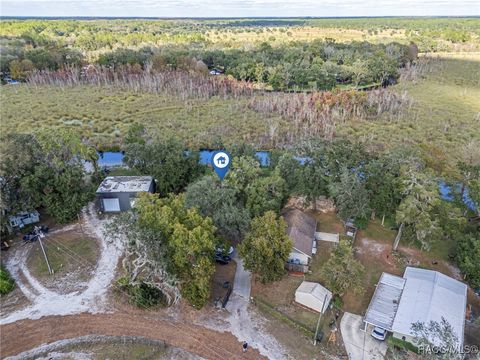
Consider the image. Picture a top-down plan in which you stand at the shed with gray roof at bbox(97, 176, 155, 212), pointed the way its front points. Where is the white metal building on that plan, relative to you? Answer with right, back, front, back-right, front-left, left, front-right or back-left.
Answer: front-left

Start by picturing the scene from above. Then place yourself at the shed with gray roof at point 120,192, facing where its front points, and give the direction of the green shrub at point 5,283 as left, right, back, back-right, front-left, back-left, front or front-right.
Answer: front-right

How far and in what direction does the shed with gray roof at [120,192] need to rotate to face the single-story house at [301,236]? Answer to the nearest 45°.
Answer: approximately 45° to its left

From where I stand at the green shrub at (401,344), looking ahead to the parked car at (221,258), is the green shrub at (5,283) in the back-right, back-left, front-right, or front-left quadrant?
front-left

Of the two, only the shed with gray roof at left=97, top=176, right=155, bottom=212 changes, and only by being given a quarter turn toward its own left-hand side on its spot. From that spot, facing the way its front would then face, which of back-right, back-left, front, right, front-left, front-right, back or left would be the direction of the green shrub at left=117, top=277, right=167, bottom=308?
right

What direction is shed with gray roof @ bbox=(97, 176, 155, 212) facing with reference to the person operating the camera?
facing the viewer

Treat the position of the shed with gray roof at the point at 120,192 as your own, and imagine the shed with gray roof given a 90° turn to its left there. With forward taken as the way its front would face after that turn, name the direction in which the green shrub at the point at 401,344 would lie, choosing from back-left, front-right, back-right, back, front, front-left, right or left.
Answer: front-right

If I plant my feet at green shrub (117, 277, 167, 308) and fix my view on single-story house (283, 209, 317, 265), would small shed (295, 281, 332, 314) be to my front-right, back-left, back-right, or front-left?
front-right

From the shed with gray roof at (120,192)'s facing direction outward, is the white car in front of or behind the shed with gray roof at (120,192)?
in front

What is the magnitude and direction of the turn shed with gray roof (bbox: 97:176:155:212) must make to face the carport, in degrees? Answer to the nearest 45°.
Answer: approximately 45° to its left

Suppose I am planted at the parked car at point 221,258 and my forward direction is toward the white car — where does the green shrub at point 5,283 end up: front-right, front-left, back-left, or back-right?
back-right

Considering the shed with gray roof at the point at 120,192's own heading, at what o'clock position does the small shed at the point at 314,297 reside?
The small shed is roughly at 11 o'clock from the shed with gray roof.

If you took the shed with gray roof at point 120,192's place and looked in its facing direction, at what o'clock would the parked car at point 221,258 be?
The parked car is roughly at 11 o'clock from the shed with gray roof.
